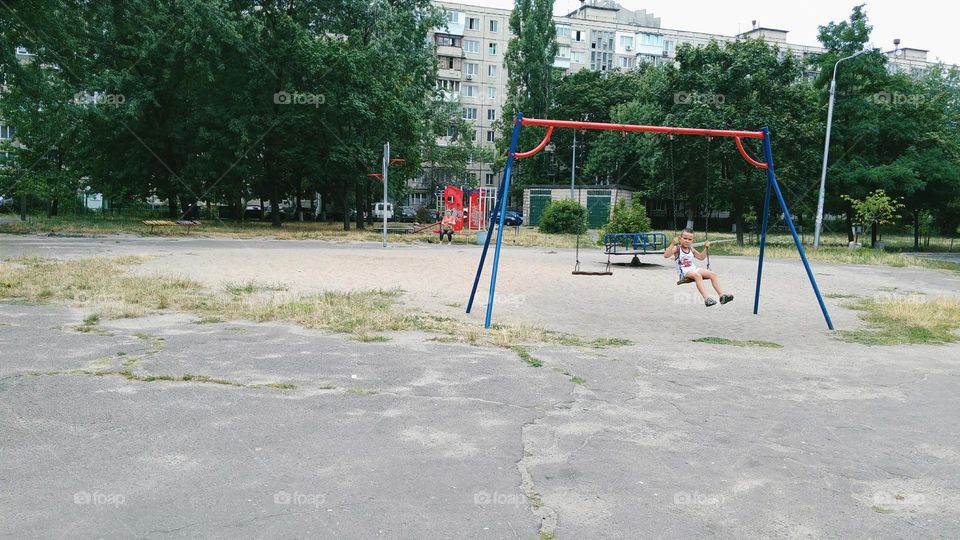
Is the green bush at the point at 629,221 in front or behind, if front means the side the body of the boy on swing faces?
behind

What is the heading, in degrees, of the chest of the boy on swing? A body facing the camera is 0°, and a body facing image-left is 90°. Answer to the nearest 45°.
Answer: approximately 315°

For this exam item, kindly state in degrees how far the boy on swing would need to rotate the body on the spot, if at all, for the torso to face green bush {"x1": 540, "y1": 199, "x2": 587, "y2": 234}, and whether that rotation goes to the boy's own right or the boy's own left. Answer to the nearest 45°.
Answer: approximately 135° to the boy's own left
